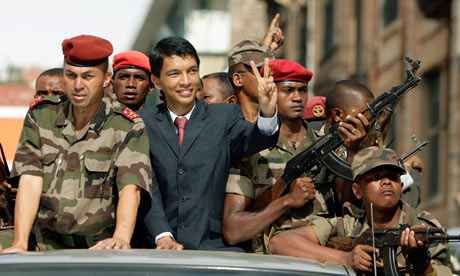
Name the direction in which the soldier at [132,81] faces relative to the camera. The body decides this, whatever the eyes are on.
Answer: toward the camera

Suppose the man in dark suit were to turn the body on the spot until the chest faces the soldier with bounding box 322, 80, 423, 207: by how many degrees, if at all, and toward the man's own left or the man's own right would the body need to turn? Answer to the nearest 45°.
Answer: approximately 135° to the man's own left

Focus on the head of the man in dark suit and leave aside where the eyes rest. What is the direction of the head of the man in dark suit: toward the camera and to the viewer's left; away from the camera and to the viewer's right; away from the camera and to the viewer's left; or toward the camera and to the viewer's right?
toward the camera and to the viewer's right

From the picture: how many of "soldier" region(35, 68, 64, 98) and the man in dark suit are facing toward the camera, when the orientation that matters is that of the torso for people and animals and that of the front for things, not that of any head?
2

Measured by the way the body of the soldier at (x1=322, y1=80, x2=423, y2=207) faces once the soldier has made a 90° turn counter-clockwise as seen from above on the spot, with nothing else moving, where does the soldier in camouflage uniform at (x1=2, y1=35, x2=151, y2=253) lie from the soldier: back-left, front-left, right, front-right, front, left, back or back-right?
back-left

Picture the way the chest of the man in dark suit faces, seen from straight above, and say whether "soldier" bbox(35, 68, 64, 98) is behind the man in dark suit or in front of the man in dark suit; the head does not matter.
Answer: behind

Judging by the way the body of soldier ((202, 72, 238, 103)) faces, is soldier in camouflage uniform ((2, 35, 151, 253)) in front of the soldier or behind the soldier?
in front

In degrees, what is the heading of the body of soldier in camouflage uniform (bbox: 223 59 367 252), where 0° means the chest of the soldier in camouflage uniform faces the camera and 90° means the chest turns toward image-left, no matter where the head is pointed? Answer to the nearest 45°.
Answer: approximately 315°

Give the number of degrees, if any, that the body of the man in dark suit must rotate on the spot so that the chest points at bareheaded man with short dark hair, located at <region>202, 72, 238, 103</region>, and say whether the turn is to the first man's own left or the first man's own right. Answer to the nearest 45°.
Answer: approximately 180°

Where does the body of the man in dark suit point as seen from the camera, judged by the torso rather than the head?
toward the camera

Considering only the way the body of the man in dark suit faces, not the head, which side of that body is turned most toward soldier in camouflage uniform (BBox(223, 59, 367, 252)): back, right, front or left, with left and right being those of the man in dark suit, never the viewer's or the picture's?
left
